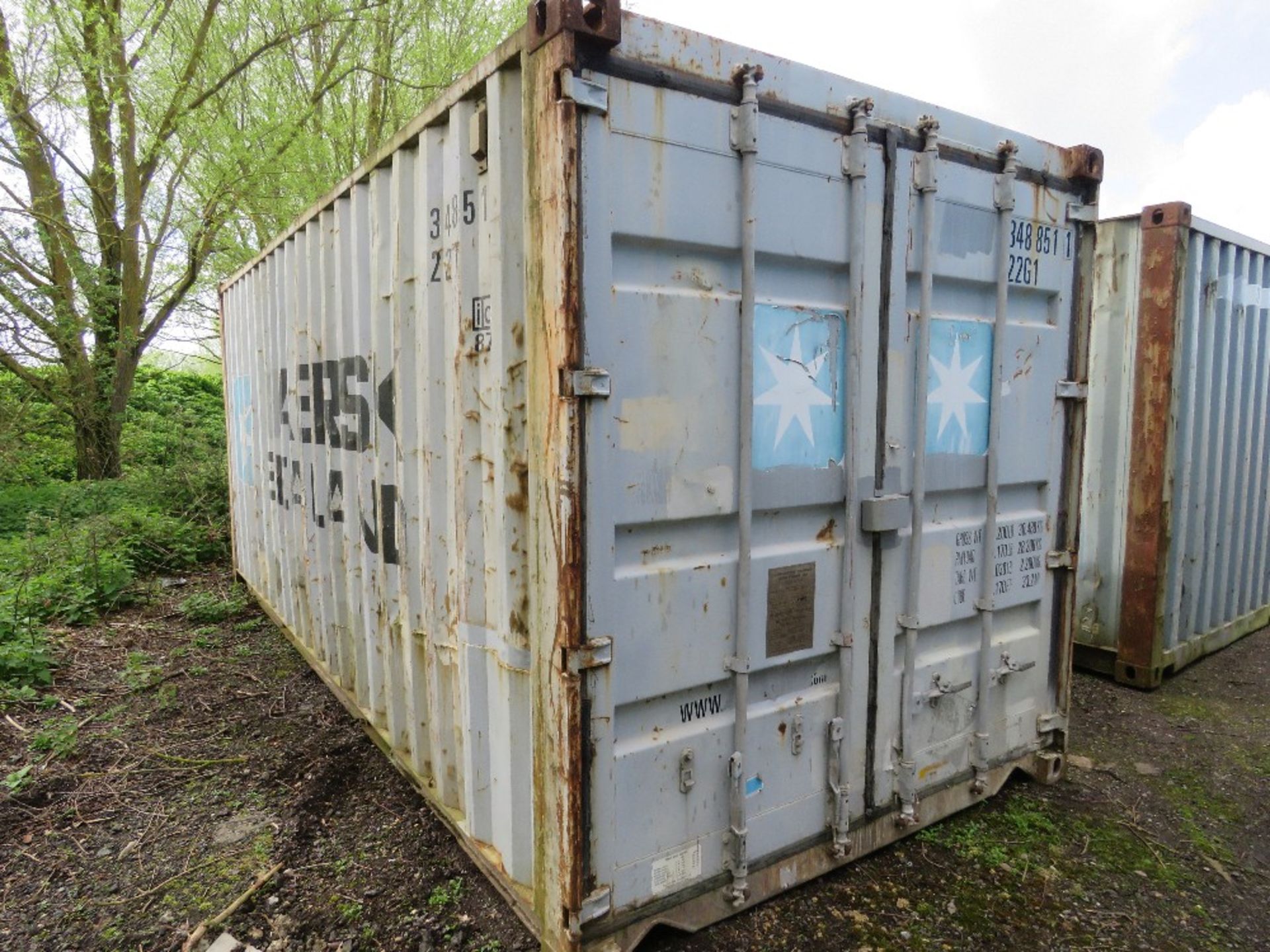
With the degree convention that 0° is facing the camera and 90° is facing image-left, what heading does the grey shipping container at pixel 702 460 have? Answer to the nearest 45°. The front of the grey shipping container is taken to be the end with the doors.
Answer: approximately 315°

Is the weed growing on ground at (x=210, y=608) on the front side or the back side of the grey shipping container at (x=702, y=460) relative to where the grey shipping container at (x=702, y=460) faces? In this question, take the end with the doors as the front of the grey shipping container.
on the back side

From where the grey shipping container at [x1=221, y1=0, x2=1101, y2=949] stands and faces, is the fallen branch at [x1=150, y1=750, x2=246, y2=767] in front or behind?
in front

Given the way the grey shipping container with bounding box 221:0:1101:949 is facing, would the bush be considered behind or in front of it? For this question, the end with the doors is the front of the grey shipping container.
behind

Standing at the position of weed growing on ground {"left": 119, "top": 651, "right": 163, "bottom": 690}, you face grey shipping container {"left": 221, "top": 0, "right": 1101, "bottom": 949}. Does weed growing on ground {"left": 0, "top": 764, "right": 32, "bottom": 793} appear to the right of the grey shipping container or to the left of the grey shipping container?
right

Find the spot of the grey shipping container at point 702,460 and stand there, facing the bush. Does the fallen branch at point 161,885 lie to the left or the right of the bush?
left
